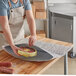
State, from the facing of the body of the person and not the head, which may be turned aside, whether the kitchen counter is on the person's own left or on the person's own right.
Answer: on the person's own left

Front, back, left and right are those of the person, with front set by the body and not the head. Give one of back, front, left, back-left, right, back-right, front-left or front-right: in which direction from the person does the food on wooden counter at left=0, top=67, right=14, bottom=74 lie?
front-right

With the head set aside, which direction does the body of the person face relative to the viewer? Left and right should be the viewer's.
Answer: facing the viewer and to the right of the viewer
